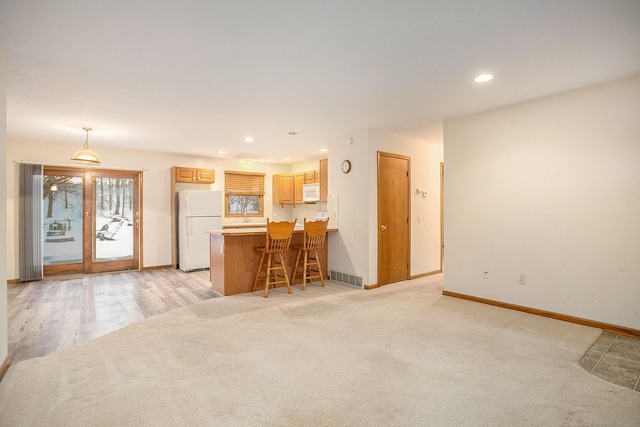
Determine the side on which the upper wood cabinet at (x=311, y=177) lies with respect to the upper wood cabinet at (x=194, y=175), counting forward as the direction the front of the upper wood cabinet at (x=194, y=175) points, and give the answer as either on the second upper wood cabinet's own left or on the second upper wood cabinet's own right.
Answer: on the second upper wood cabinet's own left

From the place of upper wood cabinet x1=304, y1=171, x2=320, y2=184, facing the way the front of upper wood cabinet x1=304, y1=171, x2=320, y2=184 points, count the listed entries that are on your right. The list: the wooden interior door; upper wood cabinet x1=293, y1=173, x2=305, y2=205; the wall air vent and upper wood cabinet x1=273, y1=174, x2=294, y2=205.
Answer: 2

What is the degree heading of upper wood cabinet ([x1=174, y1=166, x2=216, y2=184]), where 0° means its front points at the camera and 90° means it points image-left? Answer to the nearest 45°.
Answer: approximately 0°

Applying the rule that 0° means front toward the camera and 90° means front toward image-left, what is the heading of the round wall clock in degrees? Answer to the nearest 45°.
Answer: approximately 45°

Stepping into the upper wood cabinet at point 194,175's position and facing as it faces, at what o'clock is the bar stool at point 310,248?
The bar stool is roughly at 11 o'clock from the upper wood cabinet.

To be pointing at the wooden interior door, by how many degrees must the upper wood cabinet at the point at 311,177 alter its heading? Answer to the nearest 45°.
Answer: approximately 90° to its left

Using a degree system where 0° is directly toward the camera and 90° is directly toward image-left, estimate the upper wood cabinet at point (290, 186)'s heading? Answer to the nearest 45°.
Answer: approximately 45°

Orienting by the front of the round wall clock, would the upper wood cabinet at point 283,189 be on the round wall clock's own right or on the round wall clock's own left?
on the round wall clock's own right
